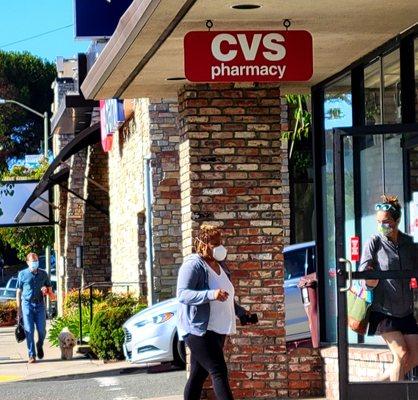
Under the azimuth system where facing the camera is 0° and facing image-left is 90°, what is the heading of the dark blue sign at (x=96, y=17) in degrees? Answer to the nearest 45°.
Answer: approximately 0°

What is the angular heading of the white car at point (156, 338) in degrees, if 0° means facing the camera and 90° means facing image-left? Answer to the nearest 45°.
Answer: approximately 45°

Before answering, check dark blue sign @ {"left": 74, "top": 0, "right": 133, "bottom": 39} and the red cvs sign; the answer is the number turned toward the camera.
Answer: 2

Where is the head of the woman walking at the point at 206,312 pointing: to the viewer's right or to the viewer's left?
to the viewer's right

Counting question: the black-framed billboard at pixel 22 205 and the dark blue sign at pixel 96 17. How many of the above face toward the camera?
2

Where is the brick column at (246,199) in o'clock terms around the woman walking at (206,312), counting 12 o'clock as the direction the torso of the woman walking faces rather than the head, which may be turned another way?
The brick column is roughly at 8 o'clock from the woman walking.

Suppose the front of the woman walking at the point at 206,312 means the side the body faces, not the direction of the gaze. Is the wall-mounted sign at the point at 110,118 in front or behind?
behind
